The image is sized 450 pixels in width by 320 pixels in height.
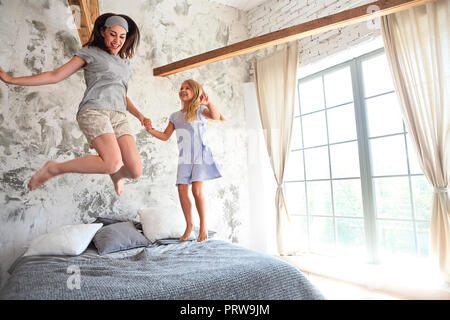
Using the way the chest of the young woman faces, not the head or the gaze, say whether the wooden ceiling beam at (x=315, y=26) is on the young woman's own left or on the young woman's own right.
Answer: on the young woman's own left

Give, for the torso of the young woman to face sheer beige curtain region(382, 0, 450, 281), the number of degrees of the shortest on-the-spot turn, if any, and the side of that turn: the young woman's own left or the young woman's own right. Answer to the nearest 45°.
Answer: approximately 45° to the young woman's own left

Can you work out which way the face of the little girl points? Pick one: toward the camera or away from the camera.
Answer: toward the camera

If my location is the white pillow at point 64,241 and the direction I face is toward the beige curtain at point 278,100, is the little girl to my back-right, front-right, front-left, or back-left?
front-right

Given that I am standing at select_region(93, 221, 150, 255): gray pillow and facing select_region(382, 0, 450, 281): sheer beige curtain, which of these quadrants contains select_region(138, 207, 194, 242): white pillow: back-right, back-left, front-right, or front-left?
front-left

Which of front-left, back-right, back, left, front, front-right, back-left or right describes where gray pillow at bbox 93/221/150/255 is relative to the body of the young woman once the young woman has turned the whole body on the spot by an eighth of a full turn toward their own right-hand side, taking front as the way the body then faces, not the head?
back

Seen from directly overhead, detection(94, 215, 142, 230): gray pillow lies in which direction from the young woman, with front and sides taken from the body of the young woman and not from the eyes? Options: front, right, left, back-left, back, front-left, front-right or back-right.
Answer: back-left

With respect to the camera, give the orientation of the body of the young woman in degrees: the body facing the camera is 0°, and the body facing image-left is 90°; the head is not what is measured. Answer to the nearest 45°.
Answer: approximately 315°

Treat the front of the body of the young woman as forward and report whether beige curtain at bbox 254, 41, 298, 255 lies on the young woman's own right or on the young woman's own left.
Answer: on the young woman's own left
